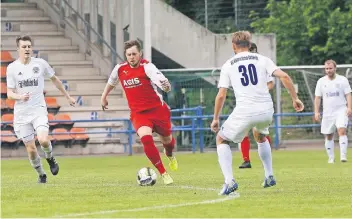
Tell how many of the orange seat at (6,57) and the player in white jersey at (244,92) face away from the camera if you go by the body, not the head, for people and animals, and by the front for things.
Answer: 1

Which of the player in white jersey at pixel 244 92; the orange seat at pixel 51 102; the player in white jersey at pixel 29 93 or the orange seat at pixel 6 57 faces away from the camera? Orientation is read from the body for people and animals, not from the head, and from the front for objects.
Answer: the player in white jersey at pixel 244 92

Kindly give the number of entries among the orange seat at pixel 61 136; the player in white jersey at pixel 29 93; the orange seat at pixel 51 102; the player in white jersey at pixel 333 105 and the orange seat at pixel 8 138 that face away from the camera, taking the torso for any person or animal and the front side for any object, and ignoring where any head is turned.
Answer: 0

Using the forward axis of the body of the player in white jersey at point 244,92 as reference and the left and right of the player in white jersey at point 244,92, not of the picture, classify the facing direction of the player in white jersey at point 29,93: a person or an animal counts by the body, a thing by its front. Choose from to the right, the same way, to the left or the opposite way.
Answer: the opposite way

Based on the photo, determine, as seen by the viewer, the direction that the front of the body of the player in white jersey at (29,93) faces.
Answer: toward the camera

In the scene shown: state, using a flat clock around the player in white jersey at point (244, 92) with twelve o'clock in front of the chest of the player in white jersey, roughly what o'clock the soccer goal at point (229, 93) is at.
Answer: The soccer goal is roughly at 12 o'clock from the player in white jersey.

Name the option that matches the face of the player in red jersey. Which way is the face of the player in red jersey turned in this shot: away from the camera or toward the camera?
toward the camera

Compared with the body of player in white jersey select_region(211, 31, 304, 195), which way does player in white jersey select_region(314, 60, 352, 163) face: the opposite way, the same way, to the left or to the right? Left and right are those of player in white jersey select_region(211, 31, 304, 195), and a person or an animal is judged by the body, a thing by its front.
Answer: the opposite way

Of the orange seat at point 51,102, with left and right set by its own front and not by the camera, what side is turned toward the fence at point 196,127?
left

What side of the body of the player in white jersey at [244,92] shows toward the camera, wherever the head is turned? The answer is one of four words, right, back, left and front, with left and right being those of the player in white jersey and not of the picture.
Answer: back

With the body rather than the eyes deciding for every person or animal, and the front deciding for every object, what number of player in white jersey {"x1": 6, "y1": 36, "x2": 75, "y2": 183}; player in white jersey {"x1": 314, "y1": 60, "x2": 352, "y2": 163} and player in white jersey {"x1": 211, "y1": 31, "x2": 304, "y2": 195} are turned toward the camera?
2

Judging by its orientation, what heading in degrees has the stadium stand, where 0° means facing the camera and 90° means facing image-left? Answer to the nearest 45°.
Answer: approximately 315°

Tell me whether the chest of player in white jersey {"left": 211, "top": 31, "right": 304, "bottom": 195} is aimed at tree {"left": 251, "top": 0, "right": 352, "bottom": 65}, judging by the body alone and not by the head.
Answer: yes

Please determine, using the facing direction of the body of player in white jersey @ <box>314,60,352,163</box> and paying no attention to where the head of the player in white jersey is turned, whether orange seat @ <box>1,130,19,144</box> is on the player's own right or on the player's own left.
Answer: on the player's own right

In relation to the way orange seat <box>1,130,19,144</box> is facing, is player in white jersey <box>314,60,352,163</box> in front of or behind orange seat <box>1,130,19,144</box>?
in front

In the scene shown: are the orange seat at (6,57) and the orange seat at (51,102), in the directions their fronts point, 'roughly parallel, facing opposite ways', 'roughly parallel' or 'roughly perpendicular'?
roughly parallel

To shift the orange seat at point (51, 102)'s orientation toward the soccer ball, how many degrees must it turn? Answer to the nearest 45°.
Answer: approximately 45° to its right
